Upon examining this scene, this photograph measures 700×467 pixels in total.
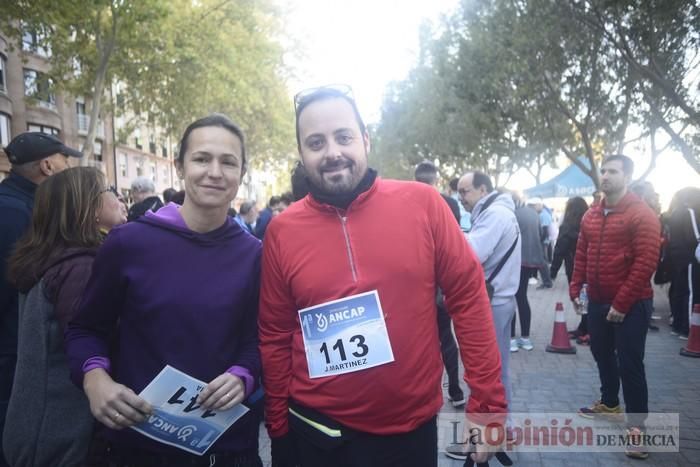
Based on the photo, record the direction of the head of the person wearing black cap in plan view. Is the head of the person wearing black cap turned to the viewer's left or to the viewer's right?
to the viewer's right

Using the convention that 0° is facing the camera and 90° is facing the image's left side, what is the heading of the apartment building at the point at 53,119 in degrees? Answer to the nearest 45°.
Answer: approximately 315°

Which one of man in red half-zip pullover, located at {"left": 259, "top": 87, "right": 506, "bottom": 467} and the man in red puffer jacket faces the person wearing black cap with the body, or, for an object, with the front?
the man in red puffer jacket

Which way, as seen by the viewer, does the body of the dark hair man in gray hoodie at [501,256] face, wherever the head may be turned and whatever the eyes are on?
to the viewer's left

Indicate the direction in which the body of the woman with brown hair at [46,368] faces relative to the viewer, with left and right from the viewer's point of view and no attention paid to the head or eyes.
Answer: facing away from the viewer and to the right of the viewer

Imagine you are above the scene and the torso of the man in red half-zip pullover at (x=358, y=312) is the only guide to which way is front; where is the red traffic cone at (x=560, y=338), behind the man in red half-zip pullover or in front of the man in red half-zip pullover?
behind

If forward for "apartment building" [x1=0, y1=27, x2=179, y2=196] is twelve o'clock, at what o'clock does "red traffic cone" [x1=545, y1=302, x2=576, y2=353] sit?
The red traffic cone is roughly at 1 o'clock from the apartment building.

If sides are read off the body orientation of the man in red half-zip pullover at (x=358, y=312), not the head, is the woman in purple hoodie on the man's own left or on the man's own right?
on the man's own right

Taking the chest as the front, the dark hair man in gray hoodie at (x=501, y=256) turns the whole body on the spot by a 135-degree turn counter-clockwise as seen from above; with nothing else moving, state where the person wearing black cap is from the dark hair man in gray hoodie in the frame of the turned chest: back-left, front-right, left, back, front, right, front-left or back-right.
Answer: right

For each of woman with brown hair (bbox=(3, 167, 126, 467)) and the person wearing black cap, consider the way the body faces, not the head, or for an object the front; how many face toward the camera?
0

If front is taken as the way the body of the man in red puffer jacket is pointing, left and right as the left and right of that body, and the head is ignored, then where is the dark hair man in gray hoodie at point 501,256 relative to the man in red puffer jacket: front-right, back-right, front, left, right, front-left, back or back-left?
front-right
